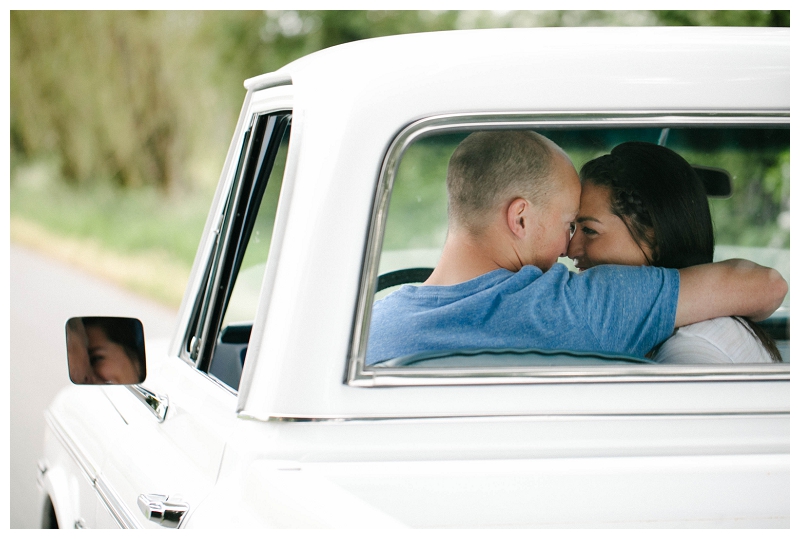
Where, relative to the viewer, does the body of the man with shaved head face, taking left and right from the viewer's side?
facing away from the viewer and to the right of the viewer

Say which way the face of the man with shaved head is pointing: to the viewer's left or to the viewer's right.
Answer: to the viewer's right
